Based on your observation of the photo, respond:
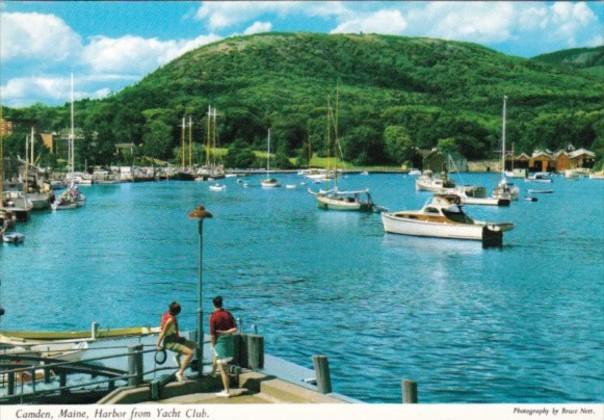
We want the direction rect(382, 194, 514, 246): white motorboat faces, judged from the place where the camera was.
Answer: facing away from the viewer and to the left of the viewer

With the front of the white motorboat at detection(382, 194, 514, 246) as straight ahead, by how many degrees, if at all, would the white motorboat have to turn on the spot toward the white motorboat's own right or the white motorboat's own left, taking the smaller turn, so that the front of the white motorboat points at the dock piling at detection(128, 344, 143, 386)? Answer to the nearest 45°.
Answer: approximately 135° to the white motorboat's own left

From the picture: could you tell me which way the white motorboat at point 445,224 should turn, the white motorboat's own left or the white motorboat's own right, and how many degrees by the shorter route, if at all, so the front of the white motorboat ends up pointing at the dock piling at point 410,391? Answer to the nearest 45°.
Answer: approximately 135° to the white motorboat's own left
